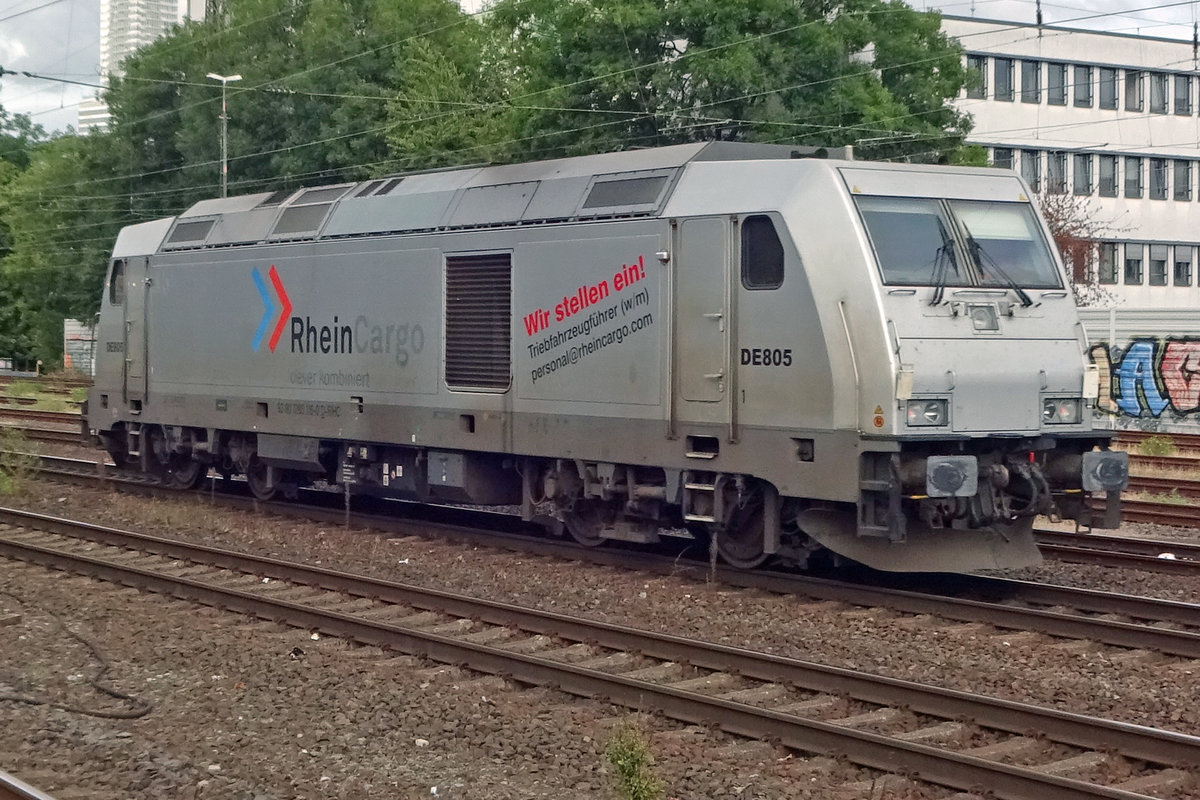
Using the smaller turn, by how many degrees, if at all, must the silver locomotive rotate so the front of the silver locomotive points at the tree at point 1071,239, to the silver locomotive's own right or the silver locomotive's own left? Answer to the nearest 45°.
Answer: approximately 90° to the silver locomotive's own left

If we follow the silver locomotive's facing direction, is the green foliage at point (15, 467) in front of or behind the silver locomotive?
behind

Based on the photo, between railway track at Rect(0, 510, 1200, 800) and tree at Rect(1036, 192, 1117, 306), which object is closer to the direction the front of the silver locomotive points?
the railway track

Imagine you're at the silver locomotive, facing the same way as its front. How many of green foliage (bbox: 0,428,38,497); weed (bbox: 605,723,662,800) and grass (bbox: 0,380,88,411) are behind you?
2

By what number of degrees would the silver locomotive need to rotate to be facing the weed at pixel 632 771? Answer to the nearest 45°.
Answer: approximately 45° to its right

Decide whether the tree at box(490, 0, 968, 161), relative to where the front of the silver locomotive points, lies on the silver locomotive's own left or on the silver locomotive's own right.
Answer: on the silver locomotive's own left

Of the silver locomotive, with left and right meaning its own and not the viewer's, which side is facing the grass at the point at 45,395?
back

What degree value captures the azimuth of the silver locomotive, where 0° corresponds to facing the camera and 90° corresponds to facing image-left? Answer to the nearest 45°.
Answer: approximately 315°

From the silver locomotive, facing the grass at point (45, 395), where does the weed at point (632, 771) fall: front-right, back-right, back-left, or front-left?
back-left

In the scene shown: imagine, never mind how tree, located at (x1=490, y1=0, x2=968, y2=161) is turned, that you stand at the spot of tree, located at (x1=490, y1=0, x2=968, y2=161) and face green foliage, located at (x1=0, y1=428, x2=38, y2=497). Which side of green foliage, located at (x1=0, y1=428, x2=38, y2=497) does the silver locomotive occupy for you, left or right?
left
